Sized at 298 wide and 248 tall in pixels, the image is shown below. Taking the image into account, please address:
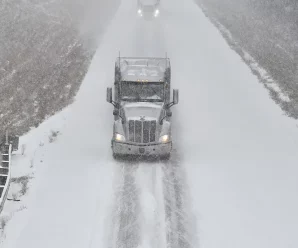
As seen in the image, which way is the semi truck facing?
toward the camera

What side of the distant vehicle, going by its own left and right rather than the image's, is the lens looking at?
front

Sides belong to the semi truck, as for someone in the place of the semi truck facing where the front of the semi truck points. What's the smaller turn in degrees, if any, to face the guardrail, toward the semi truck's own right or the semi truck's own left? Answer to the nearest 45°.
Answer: approximately 90° to the semi truck's own right
